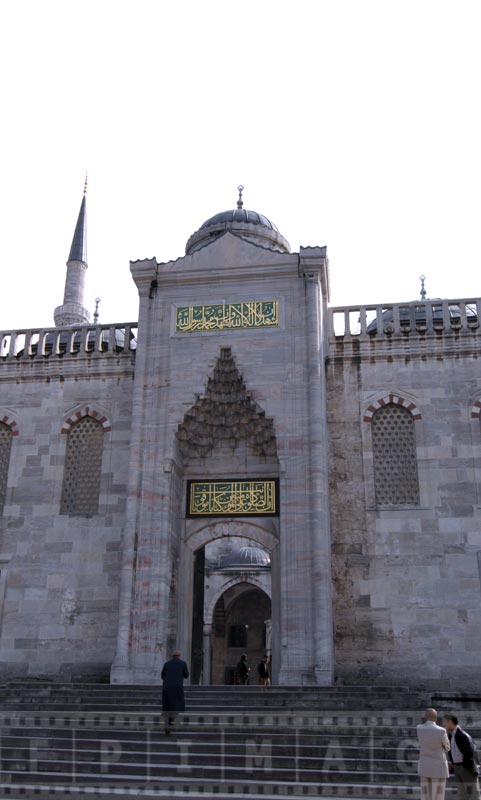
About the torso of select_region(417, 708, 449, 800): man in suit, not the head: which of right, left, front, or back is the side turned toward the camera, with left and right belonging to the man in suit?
back

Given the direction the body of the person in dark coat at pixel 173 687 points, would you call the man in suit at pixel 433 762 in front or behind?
behind

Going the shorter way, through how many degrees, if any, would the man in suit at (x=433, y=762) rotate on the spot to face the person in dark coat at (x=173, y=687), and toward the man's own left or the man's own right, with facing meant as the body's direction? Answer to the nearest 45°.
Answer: approximately 45° to the man's own left

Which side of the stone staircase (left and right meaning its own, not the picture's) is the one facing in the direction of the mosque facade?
back

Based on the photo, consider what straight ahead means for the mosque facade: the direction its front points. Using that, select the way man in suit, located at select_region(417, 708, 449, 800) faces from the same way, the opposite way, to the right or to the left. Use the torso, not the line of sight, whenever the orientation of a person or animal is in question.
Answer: the opposite way

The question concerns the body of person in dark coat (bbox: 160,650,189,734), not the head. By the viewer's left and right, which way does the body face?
facing away from the viewer
